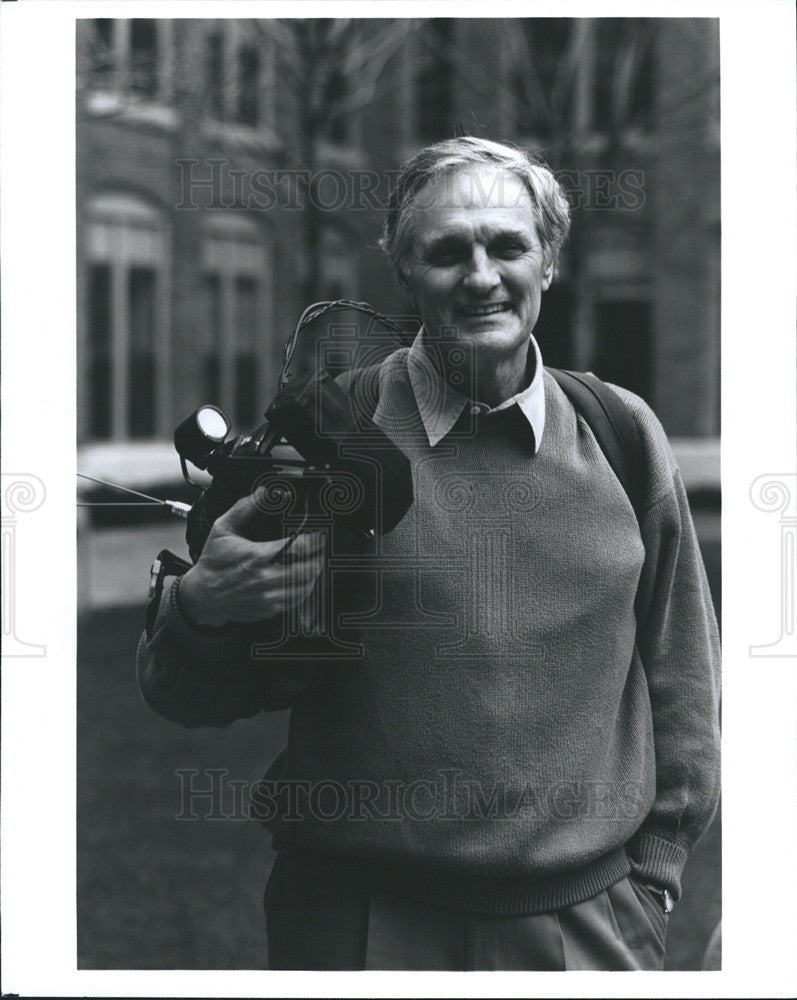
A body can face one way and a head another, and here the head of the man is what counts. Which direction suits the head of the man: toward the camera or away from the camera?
toward the camera

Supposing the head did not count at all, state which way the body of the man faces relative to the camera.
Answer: toward the camera

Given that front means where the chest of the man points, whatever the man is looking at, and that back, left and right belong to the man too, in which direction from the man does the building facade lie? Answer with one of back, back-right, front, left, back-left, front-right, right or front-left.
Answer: back
